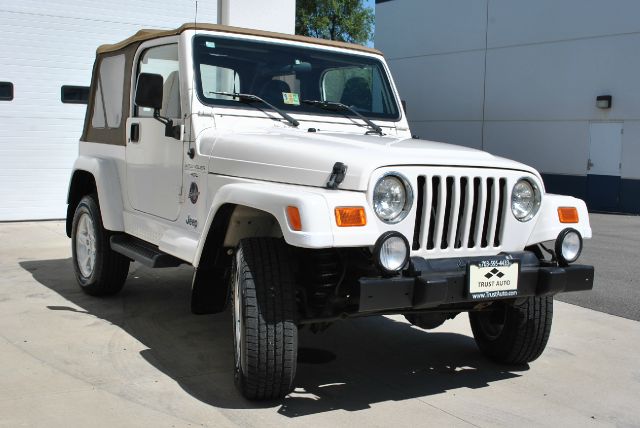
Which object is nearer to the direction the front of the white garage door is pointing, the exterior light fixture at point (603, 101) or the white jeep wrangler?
the white jeep wrangler

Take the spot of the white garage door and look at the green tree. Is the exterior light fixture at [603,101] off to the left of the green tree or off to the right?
right

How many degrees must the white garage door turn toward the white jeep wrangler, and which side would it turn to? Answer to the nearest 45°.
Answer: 0° — it already faces it

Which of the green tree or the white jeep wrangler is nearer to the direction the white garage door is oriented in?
the white jeep wrangler

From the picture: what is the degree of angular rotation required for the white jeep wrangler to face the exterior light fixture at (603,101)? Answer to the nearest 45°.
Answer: approximately 90° to its left

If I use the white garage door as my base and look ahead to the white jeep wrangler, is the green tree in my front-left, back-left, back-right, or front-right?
back-left

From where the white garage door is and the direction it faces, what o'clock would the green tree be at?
The green tree is roughly at 7 o'clock from the white garage door.

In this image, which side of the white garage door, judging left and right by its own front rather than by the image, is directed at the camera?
front

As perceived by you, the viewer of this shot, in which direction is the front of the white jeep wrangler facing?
facing the viewer and to the right of the viewer

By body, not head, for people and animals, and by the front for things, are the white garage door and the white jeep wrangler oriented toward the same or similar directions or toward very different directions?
same or similar directions

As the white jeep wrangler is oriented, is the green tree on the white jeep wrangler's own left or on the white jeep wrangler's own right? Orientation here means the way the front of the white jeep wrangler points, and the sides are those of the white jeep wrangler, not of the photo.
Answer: on the white jeep wrangler's own left

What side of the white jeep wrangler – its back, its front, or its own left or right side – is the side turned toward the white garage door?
back

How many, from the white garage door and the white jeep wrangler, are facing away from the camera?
0

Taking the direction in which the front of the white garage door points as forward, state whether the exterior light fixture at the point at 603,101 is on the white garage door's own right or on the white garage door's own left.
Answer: on the white garage door's own left
